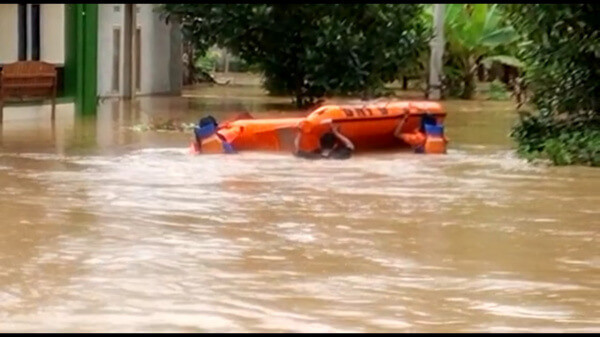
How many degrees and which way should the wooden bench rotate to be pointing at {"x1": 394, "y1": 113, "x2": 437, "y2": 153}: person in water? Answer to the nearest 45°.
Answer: approximately 45° to its left

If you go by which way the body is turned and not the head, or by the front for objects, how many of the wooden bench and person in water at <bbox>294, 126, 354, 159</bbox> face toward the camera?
1

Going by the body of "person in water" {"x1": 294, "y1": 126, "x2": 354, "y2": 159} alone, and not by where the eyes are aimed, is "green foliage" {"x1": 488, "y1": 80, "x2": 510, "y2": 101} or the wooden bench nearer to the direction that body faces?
the green foliage

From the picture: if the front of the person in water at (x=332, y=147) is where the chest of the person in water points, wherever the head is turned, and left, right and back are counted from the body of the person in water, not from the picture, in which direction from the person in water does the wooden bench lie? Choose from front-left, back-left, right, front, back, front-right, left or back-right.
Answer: front-left

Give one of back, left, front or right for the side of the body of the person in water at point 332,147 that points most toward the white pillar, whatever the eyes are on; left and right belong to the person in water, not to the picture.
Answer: front

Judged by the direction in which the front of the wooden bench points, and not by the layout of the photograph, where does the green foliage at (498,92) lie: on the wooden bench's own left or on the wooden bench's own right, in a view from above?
on the wooden bench's own left

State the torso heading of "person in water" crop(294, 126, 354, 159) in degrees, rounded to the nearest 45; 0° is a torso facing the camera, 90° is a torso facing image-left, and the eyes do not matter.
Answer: approximately 180°

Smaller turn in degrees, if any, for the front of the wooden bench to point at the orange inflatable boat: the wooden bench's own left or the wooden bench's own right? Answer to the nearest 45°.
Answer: approximately 45° to the wooden bench's own left

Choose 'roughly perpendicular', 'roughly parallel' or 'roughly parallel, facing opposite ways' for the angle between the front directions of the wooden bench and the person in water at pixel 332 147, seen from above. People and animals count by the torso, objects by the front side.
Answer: roughly parallel, facing opposite ways

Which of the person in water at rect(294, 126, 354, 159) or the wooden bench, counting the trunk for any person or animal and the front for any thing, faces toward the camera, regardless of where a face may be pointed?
the wooden bench

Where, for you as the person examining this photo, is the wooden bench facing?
facing the viewer

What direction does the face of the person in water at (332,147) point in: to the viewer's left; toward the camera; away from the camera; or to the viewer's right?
away from the camera

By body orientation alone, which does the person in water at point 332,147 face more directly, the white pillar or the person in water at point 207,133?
the white pillar

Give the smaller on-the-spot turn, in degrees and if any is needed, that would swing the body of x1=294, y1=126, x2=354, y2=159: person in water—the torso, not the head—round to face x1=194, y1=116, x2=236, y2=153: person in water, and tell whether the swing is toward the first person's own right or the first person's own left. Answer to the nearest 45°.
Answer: approximately 90° to the first person's own left

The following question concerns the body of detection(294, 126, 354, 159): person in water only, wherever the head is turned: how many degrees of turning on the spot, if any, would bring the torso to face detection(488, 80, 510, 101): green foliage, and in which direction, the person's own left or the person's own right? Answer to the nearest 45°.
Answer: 0° — they already face it
